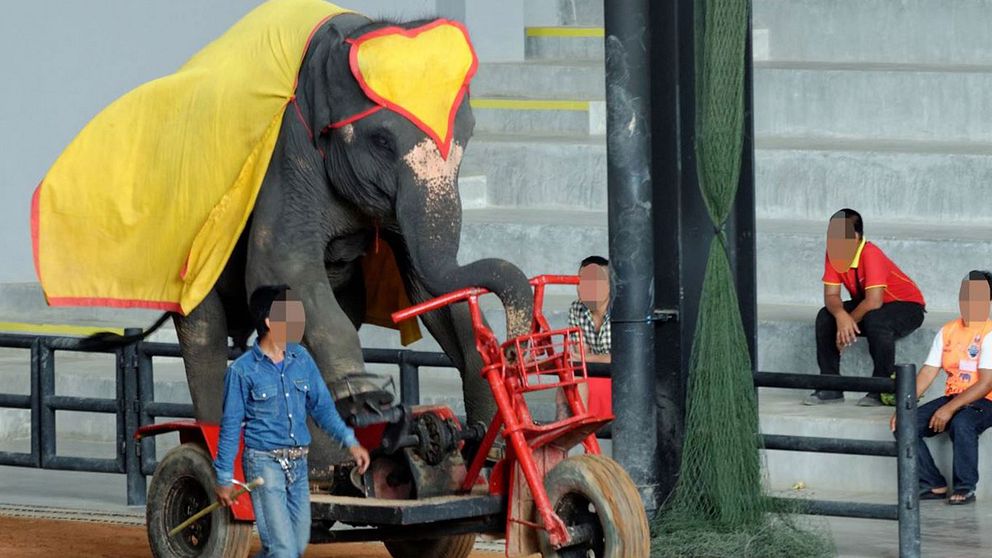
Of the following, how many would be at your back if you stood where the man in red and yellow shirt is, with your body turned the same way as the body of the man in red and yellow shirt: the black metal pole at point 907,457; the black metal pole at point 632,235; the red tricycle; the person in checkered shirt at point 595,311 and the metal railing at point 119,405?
0

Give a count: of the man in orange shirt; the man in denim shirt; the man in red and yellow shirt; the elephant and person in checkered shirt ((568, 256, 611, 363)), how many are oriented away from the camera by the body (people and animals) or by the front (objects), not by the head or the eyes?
0

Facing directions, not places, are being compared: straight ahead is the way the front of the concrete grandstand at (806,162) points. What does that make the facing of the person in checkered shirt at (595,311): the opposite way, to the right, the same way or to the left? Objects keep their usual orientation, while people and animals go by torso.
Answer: the same way

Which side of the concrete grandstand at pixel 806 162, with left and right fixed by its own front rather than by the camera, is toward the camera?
front

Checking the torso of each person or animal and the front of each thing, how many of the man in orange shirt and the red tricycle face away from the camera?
0

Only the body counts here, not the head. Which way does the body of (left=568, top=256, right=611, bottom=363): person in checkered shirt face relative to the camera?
toward the camera

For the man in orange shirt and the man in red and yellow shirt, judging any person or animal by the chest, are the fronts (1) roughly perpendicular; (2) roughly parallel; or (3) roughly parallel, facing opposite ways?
roughly parallel

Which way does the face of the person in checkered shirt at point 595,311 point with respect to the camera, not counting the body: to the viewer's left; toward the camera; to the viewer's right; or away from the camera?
toward the camera

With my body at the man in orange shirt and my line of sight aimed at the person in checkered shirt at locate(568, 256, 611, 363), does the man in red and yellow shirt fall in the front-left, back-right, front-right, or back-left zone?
front-right
